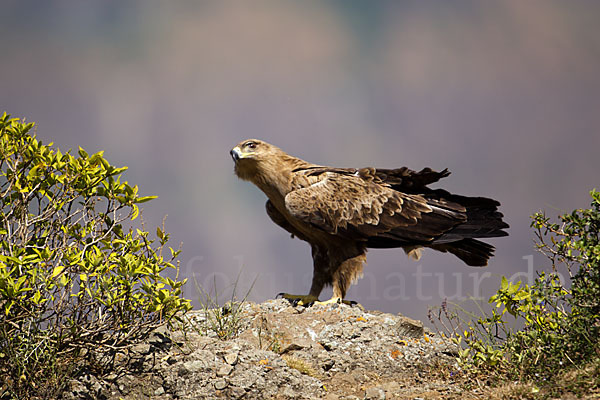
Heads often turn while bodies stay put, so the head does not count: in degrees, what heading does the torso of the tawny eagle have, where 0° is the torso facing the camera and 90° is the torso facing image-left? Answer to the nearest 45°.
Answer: approximately 90°

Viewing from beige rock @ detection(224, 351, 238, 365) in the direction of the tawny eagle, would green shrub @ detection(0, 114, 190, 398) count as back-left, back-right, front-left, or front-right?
back-left
